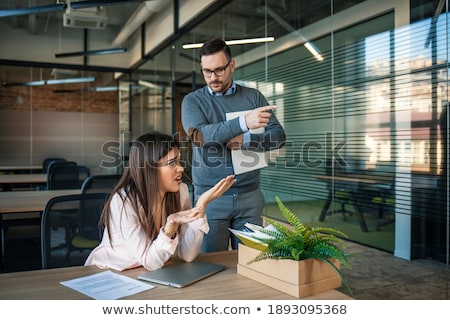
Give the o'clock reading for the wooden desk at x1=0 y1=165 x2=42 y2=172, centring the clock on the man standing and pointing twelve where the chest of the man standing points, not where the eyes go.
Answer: The wooden desk is roughly at 5 o'clock from the man standing.

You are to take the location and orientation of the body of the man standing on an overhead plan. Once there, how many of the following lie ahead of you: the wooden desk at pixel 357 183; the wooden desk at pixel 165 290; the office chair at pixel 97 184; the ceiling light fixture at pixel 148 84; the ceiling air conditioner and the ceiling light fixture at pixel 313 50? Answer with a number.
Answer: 1

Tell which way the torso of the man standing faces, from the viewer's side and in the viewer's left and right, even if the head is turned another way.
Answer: facing the viewer

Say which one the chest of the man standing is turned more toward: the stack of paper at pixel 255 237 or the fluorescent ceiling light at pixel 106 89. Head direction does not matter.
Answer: the stack of paper

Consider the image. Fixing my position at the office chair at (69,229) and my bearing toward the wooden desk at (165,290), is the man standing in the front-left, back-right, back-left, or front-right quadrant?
front-left

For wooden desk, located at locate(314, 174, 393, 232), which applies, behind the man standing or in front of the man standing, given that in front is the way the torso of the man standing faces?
behind

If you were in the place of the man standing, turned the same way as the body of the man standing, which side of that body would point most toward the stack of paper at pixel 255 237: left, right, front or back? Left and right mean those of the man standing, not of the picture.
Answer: front

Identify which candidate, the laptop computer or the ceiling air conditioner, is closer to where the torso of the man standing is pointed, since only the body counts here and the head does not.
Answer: the laptop computer

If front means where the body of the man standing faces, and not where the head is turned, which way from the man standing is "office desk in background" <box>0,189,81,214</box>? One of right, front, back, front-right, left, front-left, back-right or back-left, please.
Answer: back-right

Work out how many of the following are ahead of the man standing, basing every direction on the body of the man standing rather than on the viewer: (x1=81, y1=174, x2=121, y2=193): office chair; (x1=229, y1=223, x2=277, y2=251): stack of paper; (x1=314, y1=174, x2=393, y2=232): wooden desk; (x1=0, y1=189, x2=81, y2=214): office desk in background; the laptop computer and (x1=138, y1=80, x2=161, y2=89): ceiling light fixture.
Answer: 2

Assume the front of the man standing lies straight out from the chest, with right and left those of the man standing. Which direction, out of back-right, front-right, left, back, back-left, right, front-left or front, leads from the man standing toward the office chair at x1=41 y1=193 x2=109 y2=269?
right

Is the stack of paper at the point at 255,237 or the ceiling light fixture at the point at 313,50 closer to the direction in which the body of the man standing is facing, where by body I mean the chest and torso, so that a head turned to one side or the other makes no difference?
the stack of paper

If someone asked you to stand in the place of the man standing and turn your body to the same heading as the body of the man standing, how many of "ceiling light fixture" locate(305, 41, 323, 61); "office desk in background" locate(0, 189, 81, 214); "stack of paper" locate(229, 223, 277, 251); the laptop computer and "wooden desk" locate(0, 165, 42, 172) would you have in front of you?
2

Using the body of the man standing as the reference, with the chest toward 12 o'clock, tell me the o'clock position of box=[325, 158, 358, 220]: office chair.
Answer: The office chair is roughly at 7 o'clock from the man standing.

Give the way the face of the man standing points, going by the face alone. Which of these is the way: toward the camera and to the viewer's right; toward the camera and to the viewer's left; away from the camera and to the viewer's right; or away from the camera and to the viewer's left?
toward the camera and to the viewer's left

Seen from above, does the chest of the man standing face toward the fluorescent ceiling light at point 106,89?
no

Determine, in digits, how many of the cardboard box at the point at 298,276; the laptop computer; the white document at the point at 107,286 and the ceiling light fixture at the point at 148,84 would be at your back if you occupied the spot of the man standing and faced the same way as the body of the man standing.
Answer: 1

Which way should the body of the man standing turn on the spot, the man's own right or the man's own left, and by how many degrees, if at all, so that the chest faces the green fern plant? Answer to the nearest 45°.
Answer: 0° — they already face it

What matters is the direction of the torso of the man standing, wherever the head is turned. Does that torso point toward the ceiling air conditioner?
no
